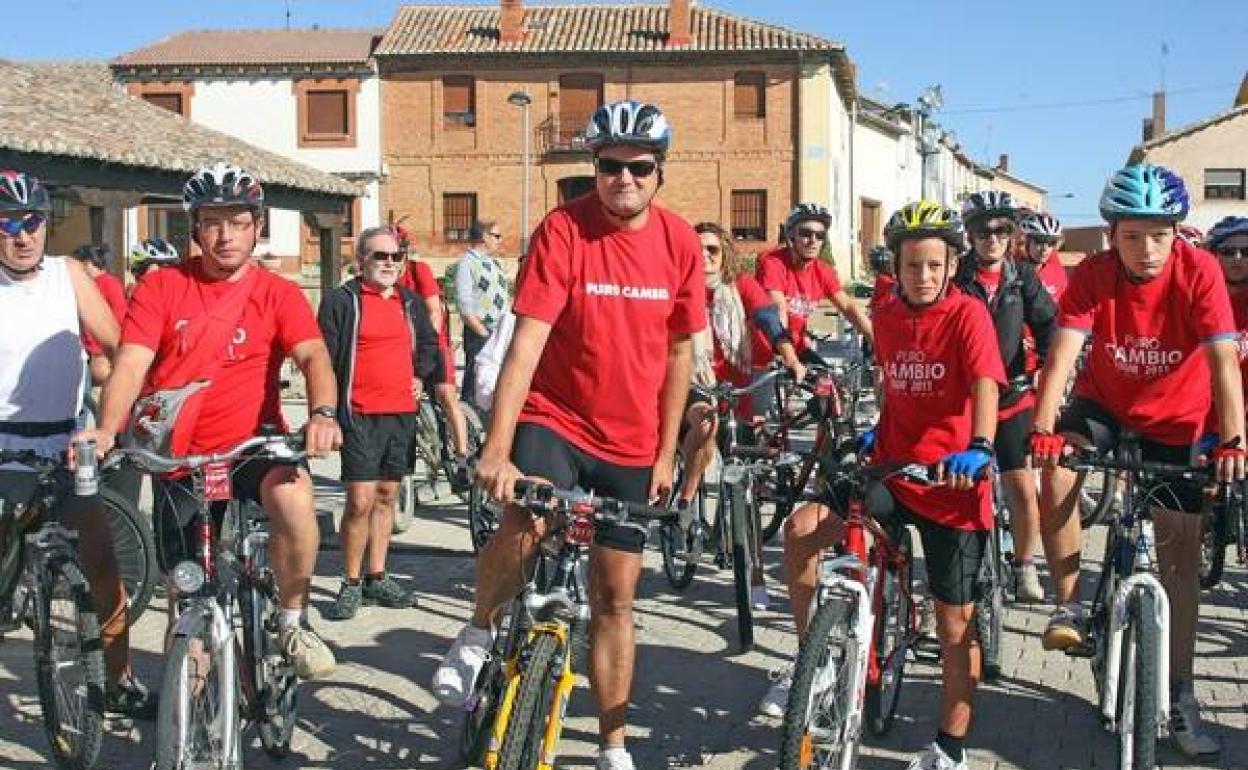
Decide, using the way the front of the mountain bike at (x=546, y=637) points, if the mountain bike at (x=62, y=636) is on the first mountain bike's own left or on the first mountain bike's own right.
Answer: on the first mountain bike's own right

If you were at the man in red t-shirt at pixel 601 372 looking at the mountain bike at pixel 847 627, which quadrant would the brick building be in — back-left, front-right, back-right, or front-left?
back-left

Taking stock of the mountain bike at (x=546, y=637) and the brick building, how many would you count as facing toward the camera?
2

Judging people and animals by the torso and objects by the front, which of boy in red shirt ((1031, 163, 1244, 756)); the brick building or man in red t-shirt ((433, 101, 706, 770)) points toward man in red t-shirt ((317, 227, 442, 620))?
the brick building

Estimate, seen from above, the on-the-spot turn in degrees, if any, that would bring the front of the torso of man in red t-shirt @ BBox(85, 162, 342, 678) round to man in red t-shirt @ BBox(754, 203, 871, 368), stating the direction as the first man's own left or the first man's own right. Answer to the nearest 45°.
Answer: approximately 135° to the first man's own left

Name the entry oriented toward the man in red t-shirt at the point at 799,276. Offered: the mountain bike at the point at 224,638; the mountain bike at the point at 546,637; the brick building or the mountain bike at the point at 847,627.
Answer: the brick building

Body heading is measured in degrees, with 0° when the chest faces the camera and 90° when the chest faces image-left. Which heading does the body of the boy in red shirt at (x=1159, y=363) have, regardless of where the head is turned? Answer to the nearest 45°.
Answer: approximately 0°

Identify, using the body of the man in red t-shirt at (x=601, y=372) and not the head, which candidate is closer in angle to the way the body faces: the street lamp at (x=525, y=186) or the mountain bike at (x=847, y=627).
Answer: the mountain bike

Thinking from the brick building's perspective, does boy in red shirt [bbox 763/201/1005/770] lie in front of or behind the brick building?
in front

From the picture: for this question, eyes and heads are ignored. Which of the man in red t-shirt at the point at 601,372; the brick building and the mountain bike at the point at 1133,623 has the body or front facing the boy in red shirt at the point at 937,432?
the brick building

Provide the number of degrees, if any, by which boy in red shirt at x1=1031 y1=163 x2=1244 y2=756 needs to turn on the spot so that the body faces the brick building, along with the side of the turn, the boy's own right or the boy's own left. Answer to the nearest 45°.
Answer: approximately 135° to the boy's own right

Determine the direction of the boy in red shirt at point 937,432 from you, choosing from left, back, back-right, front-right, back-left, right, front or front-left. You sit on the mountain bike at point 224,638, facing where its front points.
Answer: left
